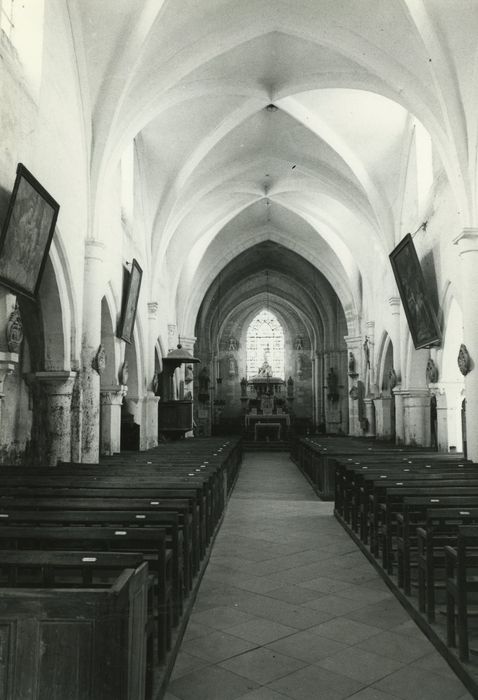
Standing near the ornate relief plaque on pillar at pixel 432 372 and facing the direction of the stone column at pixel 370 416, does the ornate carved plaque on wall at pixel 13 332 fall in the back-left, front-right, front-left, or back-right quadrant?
back-left

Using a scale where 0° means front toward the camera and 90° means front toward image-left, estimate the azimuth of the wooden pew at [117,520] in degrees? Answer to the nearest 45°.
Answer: approximately 180°

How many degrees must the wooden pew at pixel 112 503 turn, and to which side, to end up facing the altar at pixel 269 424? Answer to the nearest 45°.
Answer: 0° — it already faces it

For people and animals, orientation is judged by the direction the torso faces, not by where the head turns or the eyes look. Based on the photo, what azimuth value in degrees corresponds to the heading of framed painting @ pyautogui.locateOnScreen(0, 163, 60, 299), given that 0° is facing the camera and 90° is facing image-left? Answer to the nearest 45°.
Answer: approximately 315°

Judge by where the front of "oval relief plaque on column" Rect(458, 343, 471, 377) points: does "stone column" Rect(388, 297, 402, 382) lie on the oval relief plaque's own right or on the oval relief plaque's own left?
on the oval relief plaque's own right

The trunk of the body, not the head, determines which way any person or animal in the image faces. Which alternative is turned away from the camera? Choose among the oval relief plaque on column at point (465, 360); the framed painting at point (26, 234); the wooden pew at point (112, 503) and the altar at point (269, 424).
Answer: the wooden pew

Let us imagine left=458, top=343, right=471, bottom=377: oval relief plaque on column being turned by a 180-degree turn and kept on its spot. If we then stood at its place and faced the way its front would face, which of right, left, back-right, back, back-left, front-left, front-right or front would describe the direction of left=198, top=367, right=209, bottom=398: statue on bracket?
left

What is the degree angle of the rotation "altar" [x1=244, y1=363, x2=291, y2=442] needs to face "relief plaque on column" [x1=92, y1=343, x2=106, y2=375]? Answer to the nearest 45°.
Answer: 0° — it already faces it

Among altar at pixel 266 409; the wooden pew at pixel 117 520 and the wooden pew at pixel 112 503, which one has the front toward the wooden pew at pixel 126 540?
the altar

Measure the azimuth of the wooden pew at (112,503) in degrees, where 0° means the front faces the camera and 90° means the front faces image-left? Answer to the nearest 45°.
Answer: approximately 180°

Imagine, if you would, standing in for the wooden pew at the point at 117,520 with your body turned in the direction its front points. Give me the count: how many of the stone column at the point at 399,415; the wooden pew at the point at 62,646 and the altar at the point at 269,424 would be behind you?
1

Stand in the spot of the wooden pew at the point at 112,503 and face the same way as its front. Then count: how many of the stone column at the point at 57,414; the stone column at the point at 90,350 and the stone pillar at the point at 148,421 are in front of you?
3
